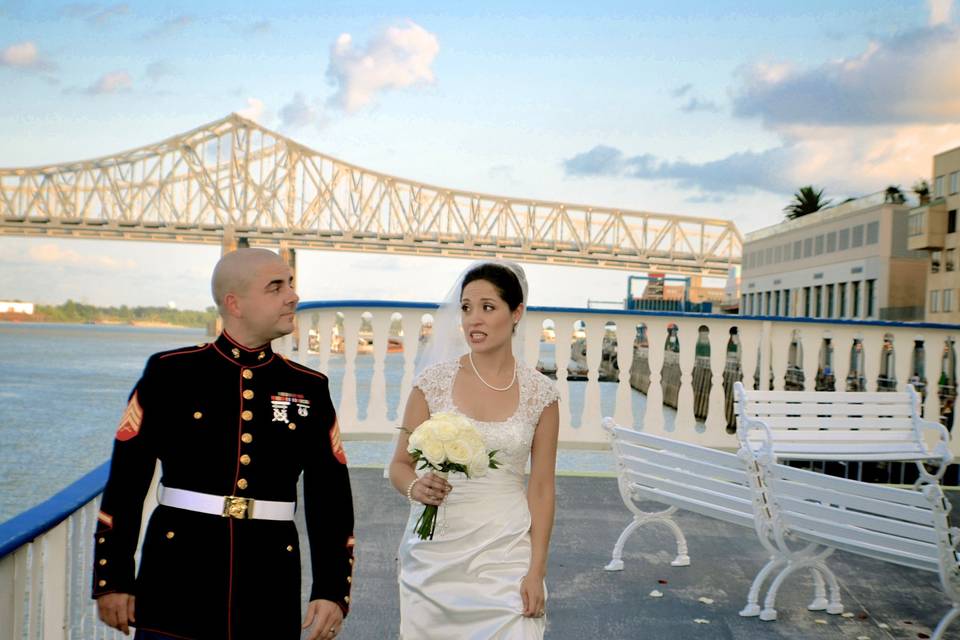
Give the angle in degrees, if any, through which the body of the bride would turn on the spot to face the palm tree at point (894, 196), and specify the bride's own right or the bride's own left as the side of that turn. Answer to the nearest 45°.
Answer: approximately 135° to the bride's own left

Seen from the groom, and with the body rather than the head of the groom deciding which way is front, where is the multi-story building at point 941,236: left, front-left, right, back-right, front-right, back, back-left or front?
back-left

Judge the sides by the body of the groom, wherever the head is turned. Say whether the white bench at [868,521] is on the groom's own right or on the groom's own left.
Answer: on the groom's own left

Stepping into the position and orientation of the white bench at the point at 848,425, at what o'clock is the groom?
The groom is roughly at 2 o'clock from the white bench.

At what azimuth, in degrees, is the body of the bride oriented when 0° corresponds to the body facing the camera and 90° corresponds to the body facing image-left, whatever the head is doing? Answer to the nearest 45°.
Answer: approximately 0°

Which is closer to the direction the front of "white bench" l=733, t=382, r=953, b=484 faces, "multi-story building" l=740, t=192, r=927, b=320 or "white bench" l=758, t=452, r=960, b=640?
the white bench

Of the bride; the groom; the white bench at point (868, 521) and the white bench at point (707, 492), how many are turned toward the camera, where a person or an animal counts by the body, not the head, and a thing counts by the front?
2
